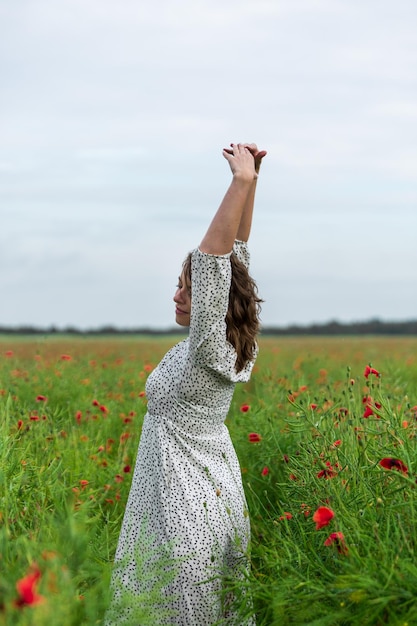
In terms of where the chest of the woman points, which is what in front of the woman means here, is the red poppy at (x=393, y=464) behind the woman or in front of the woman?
behind

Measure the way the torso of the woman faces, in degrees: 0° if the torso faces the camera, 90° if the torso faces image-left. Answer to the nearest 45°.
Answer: approximately 90°

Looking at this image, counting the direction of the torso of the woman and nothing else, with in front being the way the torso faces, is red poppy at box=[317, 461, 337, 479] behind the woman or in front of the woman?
behind

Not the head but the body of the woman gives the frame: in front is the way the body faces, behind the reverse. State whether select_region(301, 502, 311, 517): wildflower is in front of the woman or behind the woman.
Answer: behind

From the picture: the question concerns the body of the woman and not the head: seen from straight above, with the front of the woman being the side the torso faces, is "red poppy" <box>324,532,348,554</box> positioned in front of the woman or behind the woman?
behind
